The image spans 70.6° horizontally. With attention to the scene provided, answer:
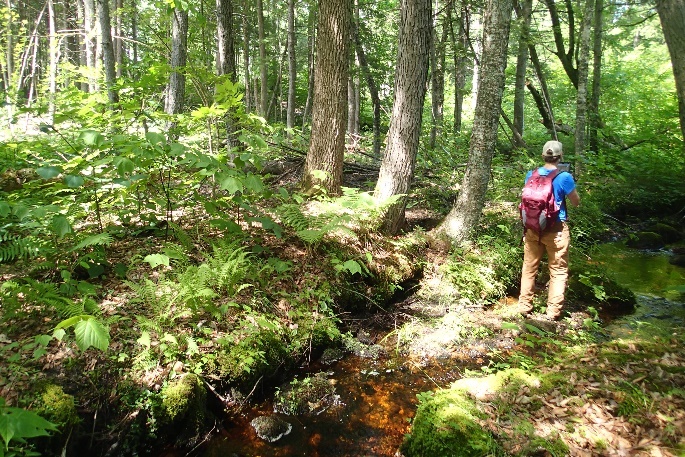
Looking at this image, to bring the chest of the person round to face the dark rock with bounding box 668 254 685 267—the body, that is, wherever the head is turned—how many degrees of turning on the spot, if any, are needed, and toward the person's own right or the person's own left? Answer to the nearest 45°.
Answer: approximately 45° to the person's own right

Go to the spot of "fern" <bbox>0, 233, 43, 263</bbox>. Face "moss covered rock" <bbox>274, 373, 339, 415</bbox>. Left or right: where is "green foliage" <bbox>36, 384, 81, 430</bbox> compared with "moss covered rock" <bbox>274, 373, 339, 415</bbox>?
right

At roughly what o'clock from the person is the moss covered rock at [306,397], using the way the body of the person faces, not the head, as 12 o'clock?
The moss covered rock is roughly at 7 o'clock from the person.

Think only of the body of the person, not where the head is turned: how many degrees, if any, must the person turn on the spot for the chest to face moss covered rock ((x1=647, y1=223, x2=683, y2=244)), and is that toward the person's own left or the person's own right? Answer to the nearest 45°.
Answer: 0° — they already face it

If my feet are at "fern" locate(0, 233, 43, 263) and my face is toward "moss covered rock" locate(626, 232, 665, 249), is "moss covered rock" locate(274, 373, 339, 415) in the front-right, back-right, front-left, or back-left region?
front-right

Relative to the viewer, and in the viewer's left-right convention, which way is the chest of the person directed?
facing away from the viewer

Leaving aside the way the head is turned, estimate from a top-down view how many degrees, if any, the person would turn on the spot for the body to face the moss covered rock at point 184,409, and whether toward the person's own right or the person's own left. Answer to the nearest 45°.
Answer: approximately 135° to the person's own left

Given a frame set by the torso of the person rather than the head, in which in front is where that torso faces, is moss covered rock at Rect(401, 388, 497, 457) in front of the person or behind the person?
behind

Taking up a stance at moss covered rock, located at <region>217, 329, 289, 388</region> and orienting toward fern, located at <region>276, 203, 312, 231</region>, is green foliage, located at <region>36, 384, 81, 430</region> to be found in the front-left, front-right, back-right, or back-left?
back-left

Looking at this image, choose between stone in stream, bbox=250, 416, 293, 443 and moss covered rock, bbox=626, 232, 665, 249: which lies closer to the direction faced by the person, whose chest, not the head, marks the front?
the moss covered rock

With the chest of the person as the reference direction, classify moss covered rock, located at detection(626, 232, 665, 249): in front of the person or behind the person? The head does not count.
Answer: in front

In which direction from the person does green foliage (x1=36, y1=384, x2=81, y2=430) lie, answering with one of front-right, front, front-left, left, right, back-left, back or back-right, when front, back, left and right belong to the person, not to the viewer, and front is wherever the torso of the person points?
back-left
